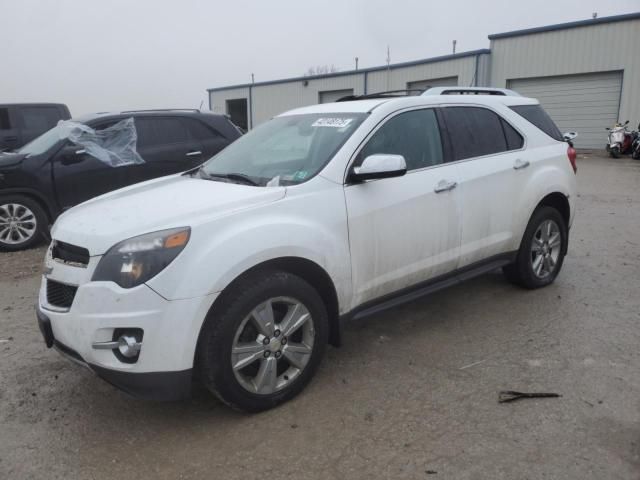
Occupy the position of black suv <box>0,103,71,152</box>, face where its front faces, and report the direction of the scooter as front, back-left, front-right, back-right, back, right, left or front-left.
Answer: back

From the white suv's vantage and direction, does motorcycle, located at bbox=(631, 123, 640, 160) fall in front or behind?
behind

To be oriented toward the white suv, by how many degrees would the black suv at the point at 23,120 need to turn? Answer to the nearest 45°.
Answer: approximately 90° to its left

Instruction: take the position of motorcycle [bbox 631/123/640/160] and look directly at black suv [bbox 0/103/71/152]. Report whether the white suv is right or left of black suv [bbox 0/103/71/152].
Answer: left

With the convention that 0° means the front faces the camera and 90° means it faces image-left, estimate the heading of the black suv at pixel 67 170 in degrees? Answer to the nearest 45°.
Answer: approximately 90°

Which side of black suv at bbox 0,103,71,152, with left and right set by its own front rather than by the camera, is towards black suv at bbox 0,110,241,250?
left

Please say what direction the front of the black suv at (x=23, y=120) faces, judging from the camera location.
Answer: facing to the left of the viewer

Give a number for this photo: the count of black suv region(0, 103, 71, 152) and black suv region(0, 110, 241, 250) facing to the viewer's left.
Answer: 2
